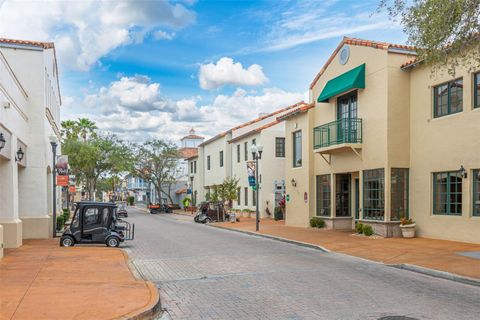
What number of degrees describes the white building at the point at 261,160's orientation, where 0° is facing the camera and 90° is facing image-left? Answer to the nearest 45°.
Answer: approximately 45°

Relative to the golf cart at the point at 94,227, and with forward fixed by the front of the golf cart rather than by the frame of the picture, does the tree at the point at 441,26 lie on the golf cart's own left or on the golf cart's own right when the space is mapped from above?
on the golf cart's own left

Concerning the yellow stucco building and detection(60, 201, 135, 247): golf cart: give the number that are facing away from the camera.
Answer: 0

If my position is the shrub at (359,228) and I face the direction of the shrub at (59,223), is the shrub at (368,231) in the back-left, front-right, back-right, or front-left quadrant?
back-left

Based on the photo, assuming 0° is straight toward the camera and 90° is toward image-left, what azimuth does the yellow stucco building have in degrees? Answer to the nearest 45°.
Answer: approximately 45°

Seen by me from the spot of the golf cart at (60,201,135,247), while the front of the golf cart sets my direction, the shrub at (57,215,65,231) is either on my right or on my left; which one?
on my right
